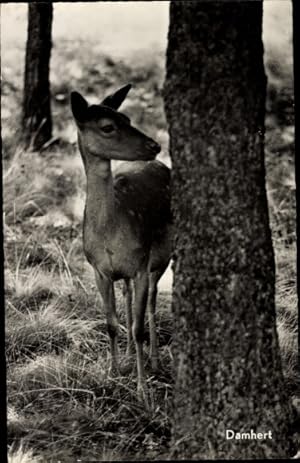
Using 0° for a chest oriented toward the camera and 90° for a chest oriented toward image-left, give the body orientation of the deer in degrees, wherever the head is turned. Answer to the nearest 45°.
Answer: approximately 45°

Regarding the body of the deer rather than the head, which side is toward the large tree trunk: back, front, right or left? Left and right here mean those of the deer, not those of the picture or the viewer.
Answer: left
